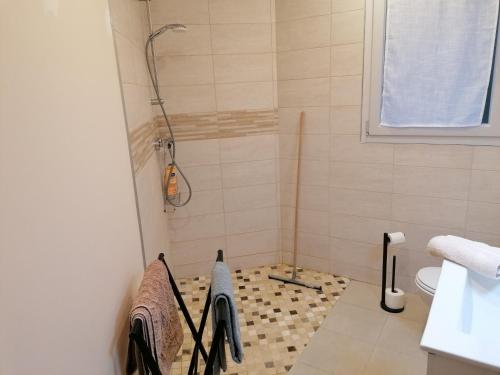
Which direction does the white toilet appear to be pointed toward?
to the viewer's left

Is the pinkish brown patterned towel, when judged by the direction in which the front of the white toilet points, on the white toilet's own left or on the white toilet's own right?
on the white toilet's own left

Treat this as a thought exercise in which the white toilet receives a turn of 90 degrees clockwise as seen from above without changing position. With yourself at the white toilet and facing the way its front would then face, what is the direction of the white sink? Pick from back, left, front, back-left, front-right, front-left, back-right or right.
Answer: back
